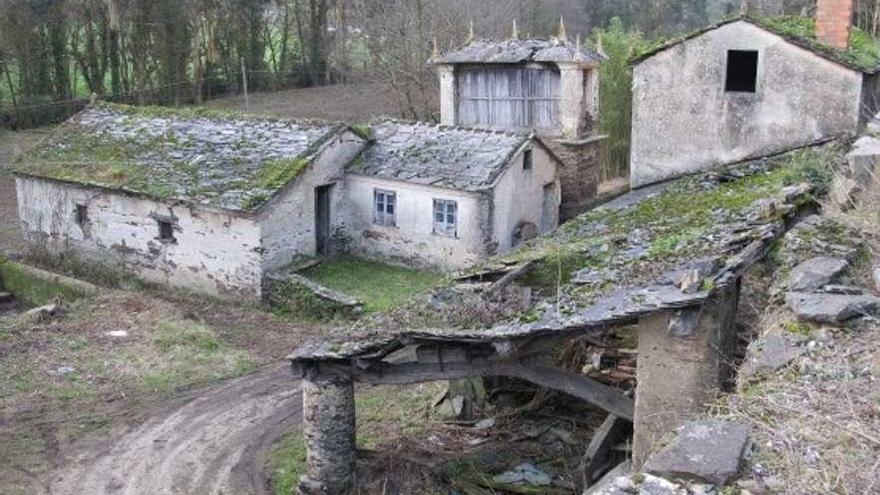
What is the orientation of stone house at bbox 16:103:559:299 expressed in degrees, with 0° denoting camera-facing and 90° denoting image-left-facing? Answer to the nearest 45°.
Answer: approximately 315°

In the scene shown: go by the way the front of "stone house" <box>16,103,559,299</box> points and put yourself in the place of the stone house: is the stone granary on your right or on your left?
on your left

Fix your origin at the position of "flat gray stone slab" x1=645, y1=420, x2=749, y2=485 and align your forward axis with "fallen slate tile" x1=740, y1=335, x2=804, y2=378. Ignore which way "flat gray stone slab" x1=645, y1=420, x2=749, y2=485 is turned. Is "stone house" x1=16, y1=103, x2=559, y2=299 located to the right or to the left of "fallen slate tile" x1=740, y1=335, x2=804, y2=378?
left

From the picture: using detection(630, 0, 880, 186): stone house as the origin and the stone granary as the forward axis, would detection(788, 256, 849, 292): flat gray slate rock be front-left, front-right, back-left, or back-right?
back-left
